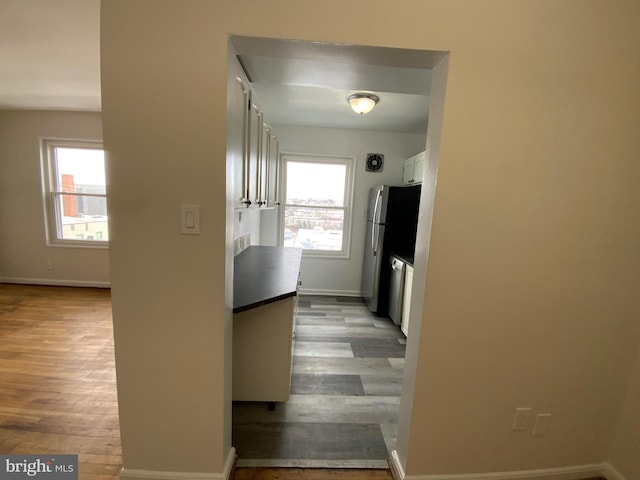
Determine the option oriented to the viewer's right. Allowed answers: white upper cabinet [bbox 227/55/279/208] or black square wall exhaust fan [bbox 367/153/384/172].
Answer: the white upper cabinet

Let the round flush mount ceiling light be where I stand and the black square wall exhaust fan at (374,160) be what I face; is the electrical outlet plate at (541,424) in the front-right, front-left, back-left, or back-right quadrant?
back-right

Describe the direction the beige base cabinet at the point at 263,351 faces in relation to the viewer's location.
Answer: facing to the right of the viewer

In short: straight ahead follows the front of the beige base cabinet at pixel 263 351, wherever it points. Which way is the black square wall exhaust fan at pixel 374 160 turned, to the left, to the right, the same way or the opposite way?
to the right

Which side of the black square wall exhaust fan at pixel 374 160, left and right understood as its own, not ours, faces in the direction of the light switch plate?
front

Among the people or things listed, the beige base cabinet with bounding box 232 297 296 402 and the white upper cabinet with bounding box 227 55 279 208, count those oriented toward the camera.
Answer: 0

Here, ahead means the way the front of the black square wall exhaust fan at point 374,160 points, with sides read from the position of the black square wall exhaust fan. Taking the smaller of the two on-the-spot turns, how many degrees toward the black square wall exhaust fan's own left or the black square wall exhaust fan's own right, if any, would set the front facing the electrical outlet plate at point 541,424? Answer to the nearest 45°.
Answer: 0° — it already faces it

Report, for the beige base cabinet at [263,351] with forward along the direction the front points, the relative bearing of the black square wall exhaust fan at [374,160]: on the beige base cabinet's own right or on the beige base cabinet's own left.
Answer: on the beige base cabinet's own left

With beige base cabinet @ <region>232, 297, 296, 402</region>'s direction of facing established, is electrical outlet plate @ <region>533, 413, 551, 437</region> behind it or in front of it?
in front

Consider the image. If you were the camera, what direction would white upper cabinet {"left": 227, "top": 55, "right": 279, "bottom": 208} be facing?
facing to the right of the viewer

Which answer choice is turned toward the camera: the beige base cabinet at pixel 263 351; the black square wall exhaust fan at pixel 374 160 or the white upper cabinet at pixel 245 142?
the black square wall exhaust fan

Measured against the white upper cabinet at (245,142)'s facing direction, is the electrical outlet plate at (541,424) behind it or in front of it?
in front

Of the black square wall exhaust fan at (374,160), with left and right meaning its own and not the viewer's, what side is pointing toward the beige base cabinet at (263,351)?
front
